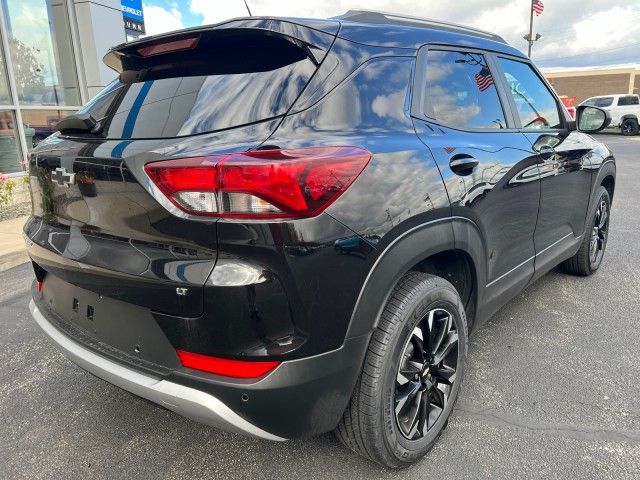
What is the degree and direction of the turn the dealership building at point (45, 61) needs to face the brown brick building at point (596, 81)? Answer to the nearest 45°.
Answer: approximately 90° to its left

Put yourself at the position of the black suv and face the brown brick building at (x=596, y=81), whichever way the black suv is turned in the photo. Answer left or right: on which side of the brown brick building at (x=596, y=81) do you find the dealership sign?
left

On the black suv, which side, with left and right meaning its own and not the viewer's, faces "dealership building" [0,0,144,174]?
left

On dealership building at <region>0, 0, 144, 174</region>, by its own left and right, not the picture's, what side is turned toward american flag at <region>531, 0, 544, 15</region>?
left

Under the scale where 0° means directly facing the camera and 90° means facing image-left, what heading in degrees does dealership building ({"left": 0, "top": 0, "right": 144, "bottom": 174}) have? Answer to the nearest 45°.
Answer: approximately 315°

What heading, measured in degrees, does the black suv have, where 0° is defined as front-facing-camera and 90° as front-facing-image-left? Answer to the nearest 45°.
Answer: approximately 225°

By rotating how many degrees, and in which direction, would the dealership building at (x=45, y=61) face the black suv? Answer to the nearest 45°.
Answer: approximately 45° to its right

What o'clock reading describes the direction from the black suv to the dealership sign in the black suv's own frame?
The dealership sign is roughly at 10 o'clock from the black suv.

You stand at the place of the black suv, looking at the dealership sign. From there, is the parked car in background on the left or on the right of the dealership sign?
right
